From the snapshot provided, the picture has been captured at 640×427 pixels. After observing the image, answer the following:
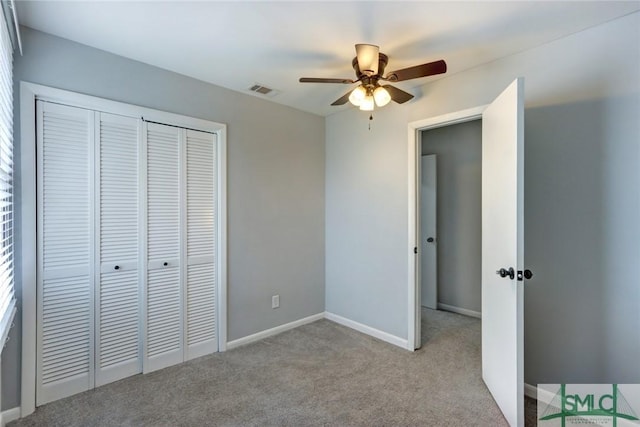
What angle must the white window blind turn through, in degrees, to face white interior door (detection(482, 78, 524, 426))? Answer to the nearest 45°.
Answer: approximately 45° to its right

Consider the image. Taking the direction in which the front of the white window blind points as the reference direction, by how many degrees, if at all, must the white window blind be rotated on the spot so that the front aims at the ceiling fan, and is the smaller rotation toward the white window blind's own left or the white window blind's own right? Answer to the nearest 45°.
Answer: approximately 45° to the white window blind's own right

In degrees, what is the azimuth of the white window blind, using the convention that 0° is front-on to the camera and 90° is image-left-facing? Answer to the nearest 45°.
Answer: approximately 270°

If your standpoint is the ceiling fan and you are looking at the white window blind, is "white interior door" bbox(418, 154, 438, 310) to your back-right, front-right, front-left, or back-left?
back-right

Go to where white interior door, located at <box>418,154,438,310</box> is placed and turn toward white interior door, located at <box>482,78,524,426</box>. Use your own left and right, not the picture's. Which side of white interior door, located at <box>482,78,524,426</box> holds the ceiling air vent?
right

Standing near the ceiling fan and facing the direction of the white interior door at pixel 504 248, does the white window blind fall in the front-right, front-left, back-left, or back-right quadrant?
back-right

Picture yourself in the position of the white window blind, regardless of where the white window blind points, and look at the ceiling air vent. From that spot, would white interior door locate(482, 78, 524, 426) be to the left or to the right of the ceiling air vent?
right

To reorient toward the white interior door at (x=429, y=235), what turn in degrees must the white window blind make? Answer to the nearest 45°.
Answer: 0° — it already faces it
